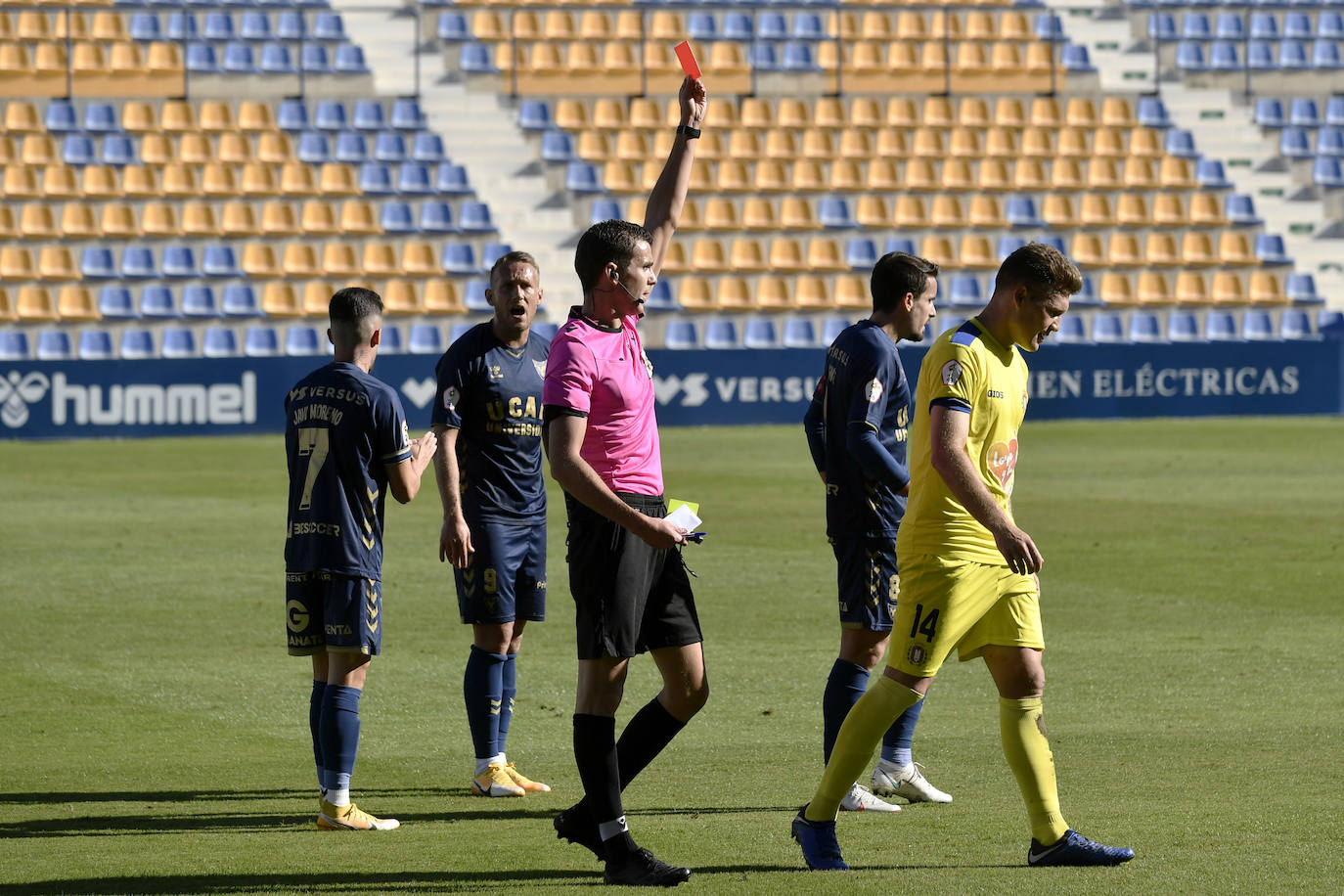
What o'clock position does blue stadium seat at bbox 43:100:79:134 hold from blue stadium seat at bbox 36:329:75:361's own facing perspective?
blue stadium seat at bbox 43:100:79:134 is roughly at 6 o'clock from blue stadium seat at bbox 36:329:75:361.

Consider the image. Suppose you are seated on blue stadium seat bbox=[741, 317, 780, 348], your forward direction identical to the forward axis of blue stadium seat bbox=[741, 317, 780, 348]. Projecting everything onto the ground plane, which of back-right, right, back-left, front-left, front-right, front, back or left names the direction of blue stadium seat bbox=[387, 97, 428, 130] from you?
right

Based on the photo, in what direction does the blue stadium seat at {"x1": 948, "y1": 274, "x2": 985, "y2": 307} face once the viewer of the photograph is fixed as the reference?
facing the viewer

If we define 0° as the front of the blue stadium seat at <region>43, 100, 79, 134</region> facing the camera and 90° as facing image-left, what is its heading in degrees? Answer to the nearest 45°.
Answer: approximately 0°

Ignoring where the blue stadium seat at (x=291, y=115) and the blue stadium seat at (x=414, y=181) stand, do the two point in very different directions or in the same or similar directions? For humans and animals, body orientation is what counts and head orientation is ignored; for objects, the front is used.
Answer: same or similar directions

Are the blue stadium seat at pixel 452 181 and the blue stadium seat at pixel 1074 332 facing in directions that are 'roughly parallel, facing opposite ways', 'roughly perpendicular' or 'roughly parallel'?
roughly parallel

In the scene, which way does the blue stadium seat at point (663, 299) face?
toward the camera

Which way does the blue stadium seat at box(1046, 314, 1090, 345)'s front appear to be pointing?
toward the camera

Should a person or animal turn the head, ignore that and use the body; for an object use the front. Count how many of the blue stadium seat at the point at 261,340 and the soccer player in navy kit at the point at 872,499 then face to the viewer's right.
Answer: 1

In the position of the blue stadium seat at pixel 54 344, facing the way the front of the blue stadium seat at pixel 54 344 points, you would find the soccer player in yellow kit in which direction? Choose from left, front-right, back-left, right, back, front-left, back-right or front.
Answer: front

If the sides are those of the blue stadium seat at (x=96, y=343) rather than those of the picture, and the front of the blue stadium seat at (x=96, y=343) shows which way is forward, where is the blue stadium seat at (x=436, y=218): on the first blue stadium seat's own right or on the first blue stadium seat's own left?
on the first blue stadium seat's own left

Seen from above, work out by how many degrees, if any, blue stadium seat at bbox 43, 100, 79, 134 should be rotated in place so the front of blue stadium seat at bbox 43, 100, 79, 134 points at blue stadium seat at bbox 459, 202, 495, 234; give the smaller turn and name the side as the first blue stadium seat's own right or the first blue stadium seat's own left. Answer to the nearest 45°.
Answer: approximately 90° to the first blue stadium seat's own left

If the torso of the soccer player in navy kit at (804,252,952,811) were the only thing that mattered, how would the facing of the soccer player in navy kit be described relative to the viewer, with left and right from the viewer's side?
facing to the right of the viewer

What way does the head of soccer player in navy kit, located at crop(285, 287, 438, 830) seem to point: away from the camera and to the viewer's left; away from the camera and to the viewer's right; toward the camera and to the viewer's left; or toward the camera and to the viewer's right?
away from the camera and to the viewer's right

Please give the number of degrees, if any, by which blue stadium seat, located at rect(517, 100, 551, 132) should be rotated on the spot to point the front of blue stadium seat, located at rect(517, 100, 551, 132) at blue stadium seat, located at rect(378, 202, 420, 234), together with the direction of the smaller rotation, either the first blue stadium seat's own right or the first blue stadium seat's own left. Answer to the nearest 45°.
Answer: approximately 45° to the first blue stadium seat's own right

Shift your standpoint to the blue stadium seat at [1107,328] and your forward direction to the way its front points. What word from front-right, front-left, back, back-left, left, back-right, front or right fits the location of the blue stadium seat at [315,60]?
right

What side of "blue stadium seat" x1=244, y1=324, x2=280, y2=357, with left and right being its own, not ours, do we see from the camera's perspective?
front

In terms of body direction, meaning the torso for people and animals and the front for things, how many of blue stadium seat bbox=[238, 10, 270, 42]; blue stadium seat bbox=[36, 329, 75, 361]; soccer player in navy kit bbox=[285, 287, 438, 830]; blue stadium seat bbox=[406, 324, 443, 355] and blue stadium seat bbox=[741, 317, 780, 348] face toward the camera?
4

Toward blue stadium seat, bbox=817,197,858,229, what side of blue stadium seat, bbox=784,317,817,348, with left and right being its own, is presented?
back
